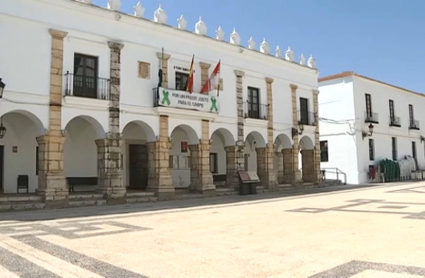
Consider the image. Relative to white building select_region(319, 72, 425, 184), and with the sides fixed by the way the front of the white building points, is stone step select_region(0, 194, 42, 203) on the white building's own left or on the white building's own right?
on the white building's own right

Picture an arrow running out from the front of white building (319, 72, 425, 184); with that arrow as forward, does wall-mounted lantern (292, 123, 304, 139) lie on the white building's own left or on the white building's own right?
on the white building's own right

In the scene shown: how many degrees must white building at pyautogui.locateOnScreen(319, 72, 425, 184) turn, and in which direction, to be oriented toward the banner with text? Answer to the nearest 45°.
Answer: approximately 90° to its right

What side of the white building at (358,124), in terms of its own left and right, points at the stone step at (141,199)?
right

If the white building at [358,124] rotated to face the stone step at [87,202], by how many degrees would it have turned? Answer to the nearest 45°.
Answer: approximately 90° to its right

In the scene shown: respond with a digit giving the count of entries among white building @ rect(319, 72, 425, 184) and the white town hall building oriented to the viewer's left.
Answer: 0

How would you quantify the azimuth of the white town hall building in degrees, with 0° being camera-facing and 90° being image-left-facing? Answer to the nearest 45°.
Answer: approximately 315°

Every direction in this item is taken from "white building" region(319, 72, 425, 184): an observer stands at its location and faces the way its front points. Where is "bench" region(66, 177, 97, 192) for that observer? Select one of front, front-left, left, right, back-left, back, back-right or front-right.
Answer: right
